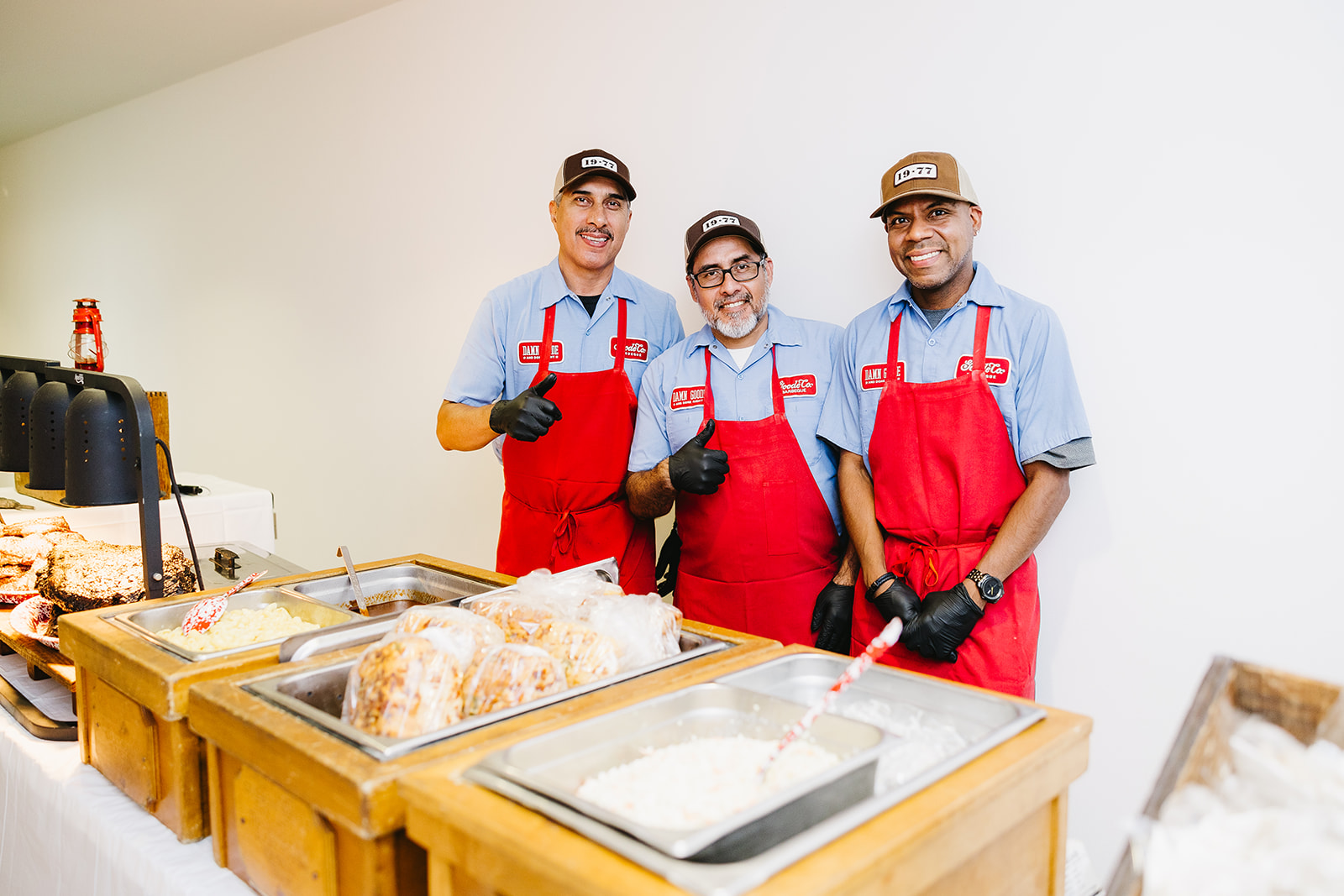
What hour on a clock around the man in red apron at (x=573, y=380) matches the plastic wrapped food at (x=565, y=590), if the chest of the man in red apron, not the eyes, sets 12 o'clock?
The plastic wrapped food is roughly at 12 o'clock from the man in red apron.

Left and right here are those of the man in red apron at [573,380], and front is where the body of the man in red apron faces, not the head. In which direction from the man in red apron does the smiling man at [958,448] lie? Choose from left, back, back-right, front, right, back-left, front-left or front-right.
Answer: front-left

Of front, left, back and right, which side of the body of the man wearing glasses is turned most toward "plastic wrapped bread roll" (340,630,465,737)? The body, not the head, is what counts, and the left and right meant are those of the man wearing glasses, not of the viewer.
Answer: front

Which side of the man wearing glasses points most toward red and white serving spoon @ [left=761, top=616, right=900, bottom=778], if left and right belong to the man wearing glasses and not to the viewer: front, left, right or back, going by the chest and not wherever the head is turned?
front

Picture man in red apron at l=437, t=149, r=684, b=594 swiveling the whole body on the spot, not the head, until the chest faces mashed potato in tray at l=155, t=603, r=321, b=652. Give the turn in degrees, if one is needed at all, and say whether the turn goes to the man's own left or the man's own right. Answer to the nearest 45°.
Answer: approximately 45° to the man's own right

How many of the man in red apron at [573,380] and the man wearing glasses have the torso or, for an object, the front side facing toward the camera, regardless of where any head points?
2

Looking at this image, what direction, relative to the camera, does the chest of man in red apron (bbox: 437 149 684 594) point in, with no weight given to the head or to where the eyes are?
toward the camera

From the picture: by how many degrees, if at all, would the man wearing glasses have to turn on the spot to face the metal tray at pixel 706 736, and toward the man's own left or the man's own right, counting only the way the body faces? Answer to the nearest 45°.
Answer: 0° — they already face it

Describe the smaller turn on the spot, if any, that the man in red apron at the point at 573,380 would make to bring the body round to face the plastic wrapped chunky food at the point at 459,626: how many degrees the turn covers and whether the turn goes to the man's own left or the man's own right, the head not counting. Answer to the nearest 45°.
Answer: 0° — they already face it
